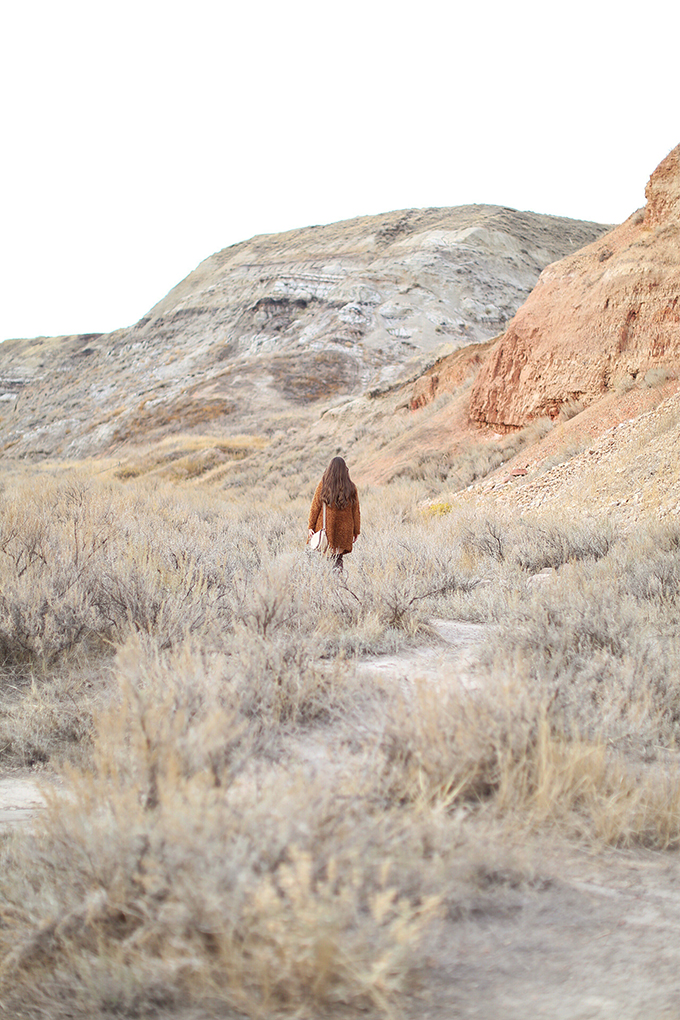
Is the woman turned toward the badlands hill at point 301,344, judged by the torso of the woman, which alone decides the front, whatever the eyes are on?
yes

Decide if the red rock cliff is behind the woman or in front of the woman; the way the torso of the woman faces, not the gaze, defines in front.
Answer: in front

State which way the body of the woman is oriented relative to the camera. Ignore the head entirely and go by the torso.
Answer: away from the camera

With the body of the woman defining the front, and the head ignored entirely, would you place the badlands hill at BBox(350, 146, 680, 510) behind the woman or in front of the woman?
in front

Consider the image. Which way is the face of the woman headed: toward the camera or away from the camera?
away from the camera
